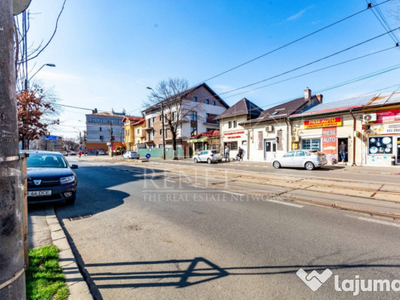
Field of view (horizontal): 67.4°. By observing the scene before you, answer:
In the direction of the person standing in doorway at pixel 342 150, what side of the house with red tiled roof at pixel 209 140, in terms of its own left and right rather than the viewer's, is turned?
left

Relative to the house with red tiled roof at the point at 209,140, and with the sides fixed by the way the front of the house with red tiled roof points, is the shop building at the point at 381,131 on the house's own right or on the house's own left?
on the house's own left

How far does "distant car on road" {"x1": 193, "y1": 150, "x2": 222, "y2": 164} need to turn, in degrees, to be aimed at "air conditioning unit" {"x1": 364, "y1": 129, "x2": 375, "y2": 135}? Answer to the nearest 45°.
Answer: approximately 180°

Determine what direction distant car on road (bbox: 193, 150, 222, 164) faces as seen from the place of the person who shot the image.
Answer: facing away from the viewer and to the left of the viewer

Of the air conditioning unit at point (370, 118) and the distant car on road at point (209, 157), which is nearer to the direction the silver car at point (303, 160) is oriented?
the distant car on road

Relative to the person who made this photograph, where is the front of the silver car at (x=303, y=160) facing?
facing away from the viewer and to the left of the viewer

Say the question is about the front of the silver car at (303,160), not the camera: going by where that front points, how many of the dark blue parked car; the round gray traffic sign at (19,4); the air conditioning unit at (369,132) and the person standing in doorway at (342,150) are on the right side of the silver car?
2

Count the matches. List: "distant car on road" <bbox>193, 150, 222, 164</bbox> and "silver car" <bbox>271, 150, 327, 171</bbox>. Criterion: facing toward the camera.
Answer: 0

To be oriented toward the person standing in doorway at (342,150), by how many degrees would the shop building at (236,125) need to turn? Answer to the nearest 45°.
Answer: approximately 90° to its left

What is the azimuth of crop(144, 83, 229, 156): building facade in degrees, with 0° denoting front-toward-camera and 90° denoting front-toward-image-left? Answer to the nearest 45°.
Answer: approximately 45°

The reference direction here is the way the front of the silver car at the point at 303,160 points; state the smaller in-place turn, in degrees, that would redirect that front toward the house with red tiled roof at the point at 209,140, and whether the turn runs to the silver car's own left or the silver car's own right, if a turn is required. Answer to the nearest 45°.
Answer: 0° — it already faces it
